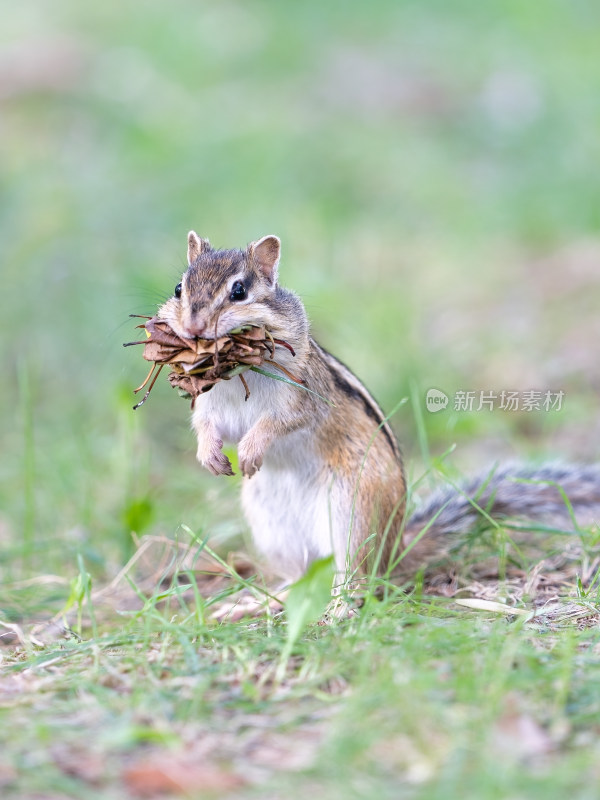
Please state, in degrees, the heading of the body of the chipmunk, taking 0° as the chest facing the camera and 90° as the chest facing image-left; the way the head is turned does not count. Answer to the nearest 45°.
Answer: approximately 45°

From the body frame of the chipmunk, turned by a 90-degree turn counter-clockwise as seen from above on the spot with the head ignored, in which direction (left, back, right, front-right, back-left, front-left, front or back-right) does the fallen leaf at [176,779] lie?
front-right
